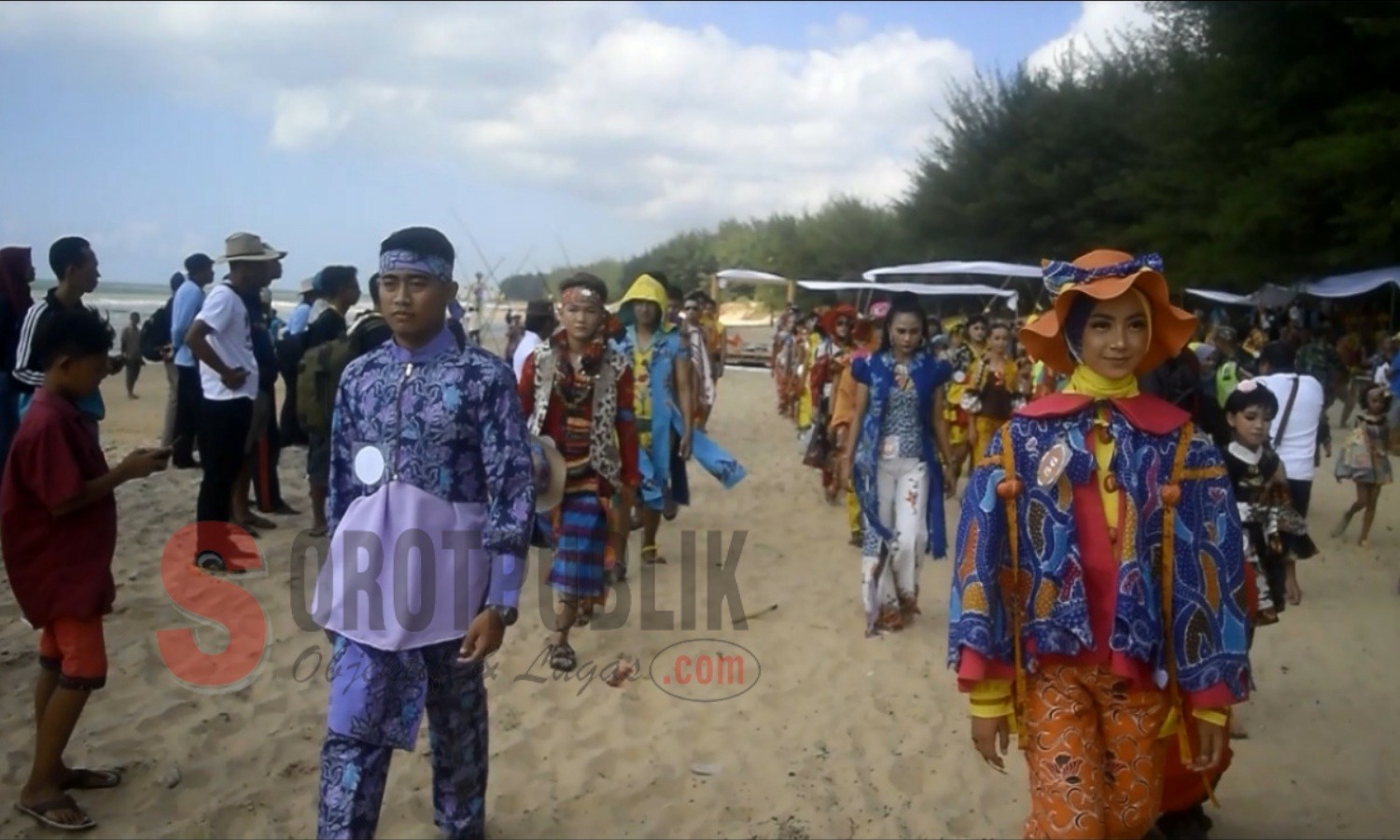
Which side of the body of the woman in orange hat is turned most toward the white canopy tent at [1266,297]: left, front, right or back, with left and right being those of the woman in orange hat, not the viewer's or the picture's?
back

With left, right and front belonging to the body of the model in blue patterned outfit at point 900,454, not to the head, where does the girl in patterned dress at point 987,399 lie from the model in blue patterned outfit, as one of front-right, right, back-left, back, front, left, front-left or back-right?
back

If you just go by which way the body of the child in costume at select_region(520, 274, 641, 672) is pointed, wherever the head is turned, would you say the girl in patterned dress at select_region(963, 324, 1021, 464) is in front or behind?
behind

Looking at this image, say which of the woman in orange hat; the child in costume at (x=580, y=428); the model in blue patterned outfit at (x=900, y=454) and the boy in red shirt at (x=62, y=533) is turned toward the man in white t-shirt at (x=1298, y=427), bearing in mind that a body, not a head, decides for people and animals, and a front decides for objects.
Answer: the boy in red shirt

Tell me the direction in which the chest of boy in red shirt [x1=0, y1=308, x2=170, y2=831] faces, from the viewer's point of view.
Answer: to the viewer's right

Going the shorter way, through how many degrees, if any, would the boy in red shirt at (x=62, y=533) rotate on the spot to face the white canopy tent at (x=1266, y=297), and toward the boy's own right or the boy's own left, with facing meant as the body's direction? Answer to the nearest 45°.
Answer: approximately 45° to the boy's own left

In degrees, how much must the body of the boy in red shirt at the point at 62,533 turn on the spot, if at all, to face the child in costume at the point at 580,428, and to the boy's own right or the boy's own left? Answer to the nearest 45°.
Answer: approximately 45° to the boy's own left

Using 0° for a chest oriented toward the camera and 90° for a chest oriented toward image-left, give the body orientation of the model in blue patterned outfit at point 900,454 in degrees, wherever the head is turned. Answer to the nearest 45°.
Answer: approximately 0°

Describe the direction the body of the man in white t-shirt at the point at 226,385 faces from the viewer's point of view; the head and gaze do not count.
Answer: to the viewer's right

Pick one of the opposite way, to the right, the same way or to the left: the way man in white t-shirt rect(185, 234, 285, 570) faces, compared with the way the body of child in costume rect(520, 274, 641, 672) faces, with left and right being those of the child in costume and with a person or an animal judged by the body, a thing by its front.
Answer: to the left

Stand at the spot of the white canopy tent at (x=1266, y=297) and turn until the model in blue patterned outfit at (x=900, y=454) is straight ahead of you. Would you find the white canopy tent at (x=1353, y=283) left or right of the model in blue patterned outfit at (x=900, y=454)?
left

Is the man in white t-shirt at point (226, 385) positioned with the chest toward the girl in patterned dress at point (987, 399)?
yes
